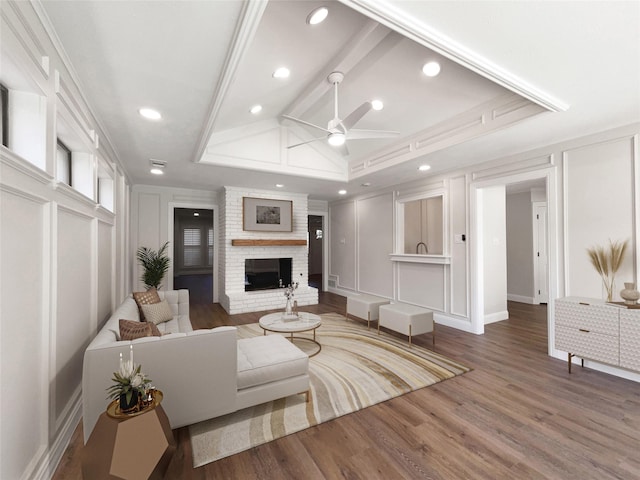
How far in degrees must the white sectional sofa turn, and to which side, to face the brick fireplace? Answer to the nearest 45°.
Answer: approximately 90° to its left

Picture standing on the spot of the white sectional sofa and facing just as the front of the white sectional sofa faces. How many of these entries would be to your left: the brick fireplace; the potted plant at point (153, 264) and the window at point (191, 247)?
3

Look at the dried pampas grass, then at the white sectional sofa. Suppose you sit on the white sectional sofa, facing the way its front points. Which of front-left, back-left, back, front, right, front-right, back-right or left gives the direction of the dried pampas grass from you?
front

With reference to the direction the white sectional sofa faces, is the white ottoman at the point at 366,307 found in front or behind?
in front

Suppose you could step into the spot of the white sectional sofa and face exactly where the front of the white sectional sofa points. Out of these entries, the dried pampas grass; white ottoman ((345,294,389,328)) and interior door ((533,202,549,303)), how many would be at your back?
0

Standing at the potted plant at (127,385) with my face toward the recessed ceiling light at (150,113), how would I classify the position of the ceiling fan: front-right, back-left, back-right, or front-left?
front-right

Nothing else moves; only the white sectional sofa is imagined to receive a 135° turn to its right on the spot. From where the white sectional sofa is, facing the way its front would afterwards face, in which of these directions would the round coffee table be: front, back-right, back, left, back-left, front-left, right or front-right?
back

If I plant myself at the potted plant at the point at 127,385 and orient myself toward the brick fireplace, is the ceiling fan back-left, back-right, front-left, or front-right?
front-right

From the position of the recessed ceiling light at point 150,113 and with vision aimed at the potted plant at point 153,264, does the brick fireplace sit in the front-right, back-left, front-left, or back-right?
front-right

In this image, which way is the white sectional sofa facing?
to the viewer's right

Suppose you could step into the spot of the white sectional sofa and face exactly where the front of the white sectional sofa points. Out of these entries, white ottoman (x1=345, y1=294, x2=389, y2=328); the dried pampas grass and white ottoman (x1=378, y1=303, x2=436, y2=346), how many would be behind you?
0

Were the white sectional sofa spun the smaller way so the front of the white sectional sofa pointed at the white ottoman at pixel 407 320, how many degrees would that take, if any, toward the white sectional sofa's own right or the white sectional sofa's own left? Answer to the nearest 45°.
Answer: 0° — it already faces it

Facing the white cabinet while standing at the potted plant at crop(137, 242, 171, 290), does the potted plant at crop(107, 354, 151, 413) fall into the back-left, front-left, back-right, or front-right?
front-right

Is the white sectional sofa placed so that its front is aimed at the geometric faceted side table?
no

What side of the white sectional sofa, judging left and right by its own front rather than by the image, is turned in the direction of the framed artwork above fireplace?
left

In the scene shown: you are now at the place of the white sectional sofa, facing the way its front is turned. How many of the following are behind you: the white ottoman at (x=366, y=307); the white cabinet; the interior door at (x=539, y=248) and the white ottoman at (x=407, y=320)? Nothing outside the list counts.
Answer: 0
